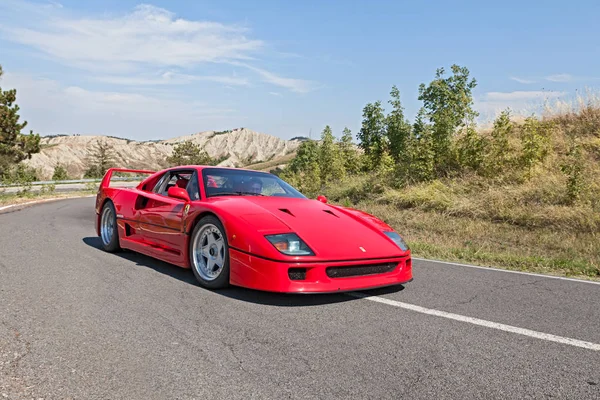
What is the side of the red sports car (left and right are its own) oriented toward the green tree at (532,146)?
left

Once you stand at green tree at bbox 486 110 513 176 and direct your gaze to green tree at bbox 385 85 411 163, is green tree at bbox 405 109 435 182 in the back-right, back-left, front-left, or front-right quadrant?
front-left

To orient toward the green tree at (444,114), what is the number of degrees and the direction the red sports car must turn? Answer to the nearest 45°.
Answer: approximately 90° to its left

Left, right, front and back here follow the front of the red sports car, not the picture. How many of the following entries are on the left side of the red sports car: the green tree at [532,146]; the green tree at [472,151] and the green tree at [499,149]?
3

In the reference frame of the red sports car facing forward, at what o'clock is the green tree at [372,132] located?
The green tree is roughly at 8 o'clock from the red sports car.

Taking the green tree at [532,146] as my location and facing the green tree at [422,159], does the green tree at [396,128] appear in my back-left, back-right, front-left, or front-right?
front-right

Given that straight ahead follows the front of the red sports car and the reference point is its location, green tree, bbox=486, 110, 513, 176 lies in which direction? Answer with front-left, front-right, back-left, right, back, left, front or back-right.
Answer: left

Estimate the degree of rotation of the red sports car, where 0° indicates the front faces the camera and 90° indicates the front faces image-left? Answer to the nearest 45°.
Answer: approximately 315°

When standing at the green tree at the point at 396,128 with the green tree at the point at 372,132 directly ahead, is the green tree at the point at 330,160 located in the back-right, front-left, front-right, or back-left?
front-left

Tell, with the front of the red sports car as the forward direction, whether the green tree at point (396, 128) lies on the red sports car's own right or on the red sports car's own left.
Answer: on the red sports car's own left

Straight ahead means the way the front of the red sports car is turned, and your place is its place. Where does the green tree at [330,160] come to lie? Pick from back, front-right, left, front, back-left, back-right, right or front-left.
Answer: back-left

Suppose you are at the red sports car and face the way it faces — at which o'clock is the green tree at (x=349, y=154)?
The green tree is roughly at 8 o'clock from the red sports car.

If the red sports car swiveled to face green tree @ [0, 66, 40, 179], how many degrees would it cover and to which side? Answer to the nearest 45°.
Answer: approximately 180°

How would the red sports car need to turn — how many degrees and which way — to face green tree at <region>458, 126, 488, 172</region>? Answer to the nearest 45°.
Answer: approximately 90° to its left
